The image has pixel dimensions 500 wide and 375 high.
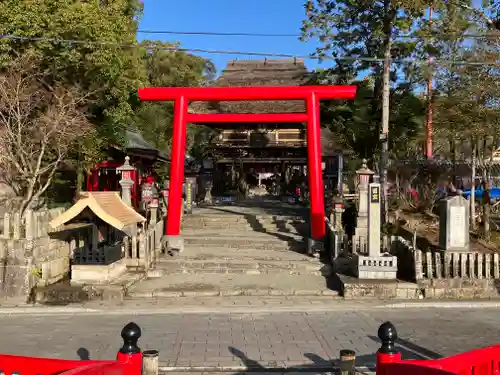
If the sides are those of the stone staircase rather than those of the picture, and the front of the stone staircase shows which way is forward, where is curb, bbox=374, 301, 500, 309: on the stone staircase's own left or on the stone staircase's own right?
on the stone staircase's own left

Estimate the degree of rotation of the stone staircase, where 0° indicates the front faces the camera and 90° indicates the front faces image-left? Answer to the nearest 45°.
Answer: approximately 0°

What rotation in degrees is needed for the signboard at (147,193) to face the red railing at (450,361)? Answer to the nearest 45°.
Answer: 0° — it already faces it

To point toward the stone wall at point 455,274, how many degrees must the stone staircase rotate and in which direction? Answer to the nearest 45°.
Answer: approximately 45° to its left

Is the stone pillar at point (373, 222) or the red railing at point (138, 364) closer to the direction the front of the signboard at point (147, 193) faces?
the red railing

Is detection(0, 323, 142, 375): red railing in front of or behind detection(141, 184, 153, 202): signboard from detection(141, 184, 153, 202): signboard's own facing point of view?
in front

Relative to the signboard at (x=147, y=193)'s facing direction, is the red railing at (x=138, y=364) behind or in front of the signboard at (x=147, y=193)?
in front

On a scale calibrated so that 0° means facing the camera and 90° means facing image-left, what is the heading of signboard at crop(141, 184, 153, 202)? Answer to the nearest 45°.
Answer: approximately 0°

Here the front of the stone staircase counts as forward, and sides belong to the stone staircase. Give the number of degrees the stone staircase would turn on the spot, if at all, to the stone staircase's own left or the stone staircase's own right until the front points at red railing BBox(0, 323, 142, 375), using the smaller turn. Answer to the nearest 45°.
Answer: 0° — it already faces it

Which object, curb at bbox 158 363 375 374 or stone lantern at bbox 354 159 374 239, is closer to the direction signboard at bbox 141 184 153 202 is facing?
the curb

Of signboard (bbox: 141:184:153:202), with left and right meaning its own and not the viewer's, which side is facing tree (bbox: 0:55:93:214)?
right

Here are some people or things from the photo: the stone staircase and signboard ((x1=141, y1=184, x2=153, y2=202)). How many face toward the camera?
2

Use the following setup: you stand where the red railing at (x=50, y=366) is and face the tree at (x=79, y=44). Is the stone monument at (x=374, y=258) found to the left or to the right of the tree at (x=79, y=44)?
right

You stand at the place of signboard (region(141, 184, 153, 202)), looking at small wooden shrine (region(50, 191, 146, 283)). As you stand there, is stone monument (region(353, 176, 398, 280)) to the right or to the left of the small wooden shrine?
left
